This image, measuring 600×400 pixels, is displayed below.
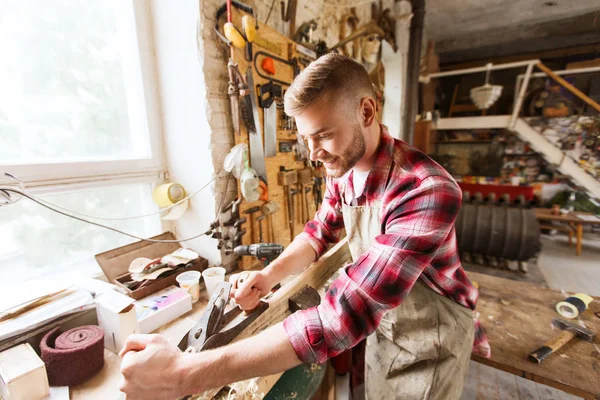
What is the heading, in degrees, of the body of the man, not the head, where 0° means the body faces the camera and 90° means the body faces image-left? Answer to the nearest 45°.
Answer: approximately 45°

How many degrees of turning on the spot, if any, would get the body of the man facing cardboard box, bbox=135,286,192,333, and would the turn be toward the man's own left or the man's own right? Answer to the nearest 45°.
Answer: approximately 45° to the man's own right

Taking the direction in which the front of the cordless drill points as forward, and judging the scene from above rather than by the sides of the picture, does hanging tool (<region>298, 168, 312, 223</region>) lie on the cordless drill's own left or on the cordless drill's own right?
on the cordless drill's own right

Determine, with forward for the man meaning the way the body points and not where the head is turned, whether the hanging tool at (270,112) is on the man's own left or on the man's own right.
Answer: on the man's own right

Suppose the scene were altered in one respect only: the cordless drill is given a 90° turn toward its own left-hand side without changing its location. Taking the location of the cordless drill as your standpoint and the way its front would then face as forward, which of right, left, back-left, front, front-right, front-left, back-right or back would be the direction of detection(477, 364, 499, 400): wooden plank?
left

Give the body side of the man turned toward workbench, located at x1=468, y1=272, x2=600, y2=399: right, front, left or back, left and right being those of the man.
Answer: back

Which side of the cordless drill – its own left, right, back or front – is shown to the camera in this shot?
left

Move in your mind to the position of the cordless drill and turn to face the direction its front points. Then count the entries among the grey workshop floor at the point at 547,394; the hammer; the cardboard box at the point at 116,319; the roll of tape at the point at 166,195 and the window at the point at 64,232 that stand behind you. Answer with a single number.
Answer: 2
